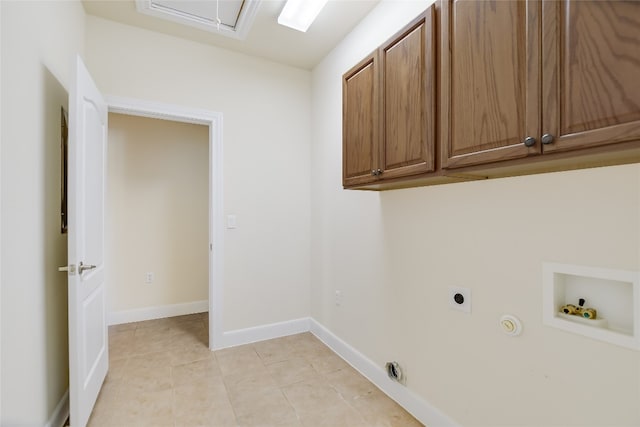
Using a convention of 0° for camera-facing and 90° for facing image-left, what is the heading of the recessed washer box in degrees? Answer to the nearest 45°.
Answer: approximately 45°

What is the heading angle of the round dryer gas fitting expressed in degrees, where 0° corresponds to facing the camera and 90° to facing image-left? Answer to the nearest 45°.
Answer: approximately 45°

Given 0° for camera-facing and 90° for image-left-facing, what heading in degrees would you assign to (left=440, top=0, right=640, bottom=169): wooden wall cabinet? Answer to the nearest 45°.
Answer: approximately 45°
